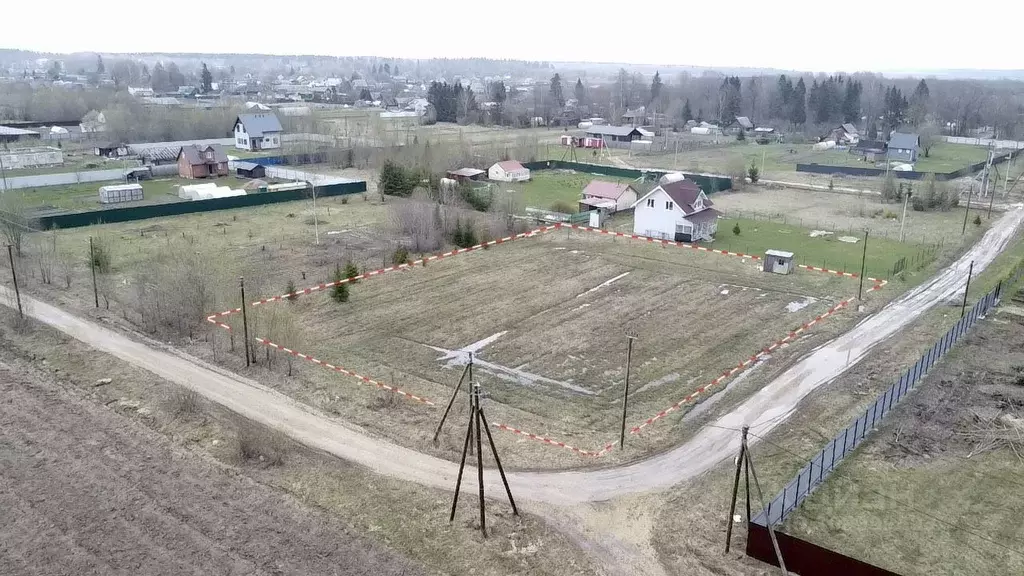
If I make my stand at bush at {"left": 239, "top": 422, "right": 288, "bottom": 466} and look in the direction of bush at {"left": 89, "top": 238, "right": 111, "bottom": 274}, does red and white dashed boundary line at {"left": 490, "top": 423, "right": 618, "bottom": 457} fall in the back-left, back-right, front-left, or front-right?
back-right

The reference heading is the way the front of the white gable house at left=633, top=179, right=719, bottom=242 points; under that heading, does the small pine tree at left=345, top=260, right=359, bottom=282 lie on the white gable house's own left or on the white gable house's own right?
on the white gable house's own right

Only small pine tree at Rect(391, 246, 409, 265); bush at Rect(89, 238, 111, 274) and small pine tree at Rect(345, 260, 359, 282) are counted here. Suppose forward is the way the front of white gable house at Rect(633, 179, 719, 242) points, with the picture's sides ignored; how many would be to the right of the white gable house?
3

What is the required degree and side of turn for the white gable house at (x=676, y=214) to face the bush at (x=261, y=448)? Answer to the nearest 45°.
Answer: approximately 45° to its right

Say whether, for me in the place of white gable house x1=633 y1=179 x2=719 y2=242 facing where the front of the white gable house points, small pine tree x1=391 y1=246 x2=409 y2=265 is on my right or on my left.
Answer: on my right

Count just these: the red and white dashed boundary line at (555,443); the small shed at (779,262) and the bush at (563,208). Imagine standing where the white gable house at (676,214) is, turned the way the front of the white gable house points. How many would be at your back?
1
